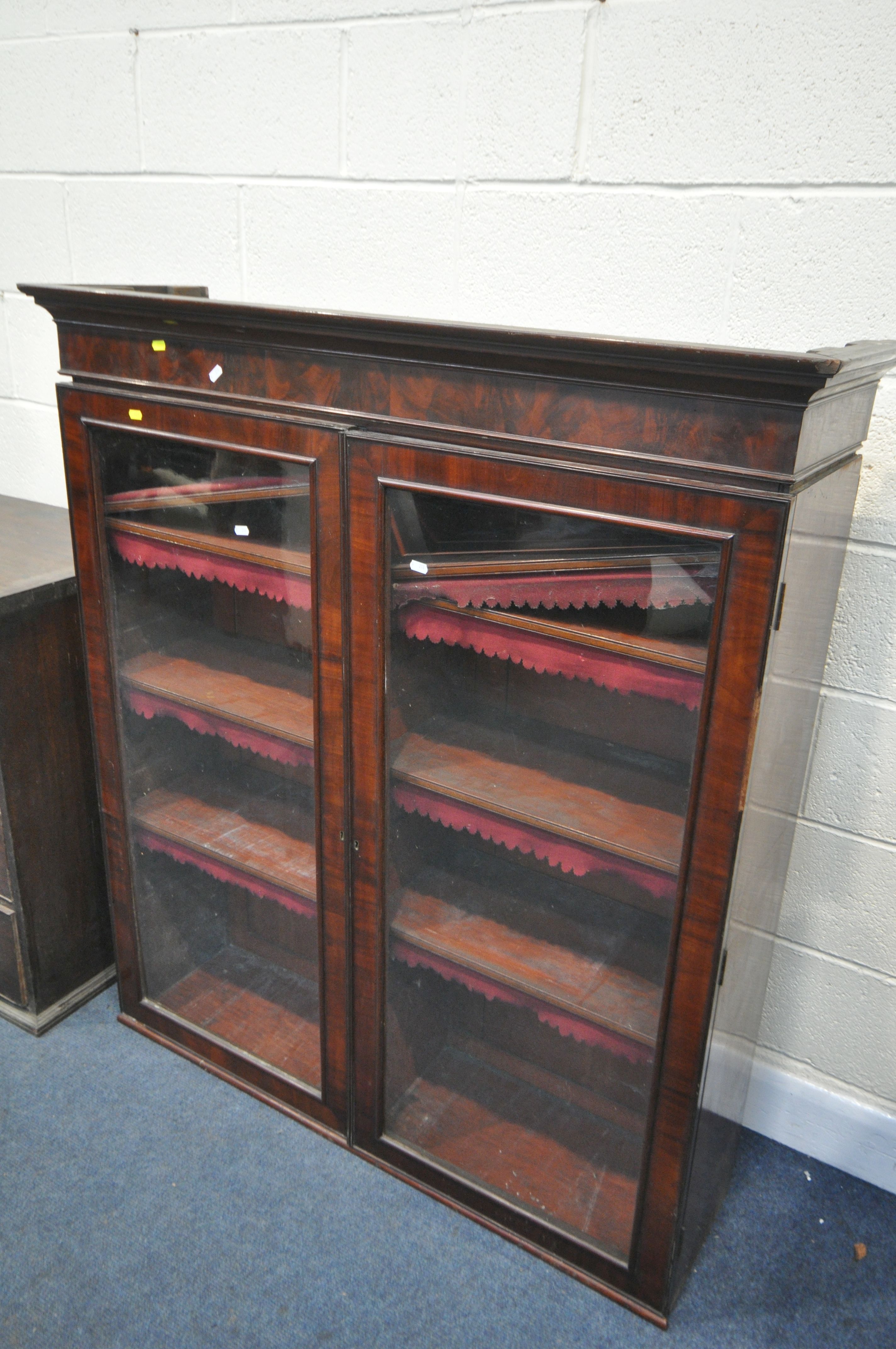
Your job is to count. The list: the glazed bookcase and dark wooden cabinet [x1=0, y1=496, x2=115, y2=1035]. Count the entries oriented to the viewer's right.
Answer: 0

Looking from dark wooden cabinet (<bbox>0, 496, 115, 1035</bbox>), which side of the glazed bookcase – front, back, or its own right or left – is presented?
right

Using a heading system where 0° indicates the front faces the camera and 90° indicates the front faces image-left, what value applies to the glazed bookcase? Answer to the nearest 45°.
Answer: approximately 45°

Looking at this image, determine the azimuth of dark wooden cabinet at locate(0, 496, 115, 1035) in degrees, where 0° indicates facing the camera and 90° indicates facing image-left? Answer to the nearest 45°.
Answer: approximately 45°

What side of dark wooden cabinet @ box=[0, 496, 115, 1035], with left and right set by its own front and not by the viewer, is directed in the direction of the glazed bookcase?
left
